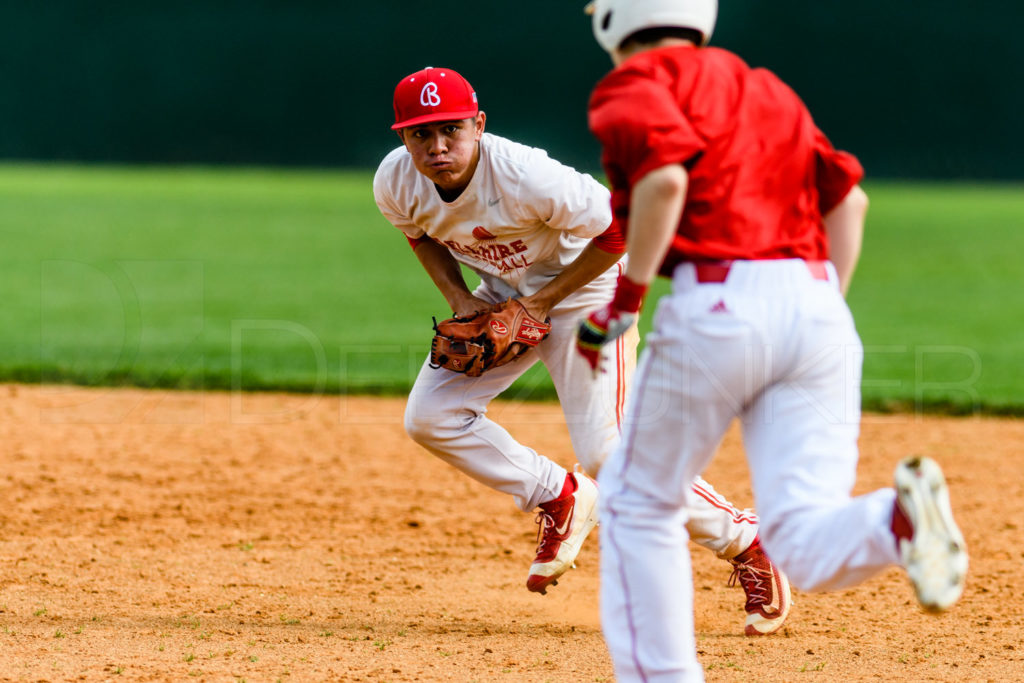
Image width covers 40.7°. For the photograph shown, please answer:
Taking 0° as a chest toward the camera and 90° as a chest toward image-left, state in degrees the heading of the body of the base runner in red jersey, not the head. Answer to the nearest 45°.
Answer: approximately 135°

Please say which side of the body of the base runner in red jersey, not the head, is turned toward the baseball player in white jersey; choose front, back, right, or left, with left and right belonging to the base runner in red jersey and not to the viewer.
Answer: front

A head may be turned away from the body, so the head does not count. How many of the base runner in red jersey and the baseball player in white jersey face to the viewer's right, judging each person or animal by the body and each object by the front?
0

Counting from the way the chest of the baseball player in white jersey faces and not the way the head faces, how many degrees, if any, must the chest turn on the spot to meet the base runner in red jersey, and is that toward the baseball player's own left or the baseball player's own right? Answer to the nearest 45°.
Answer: approximately 45° to the baseball player's own left
